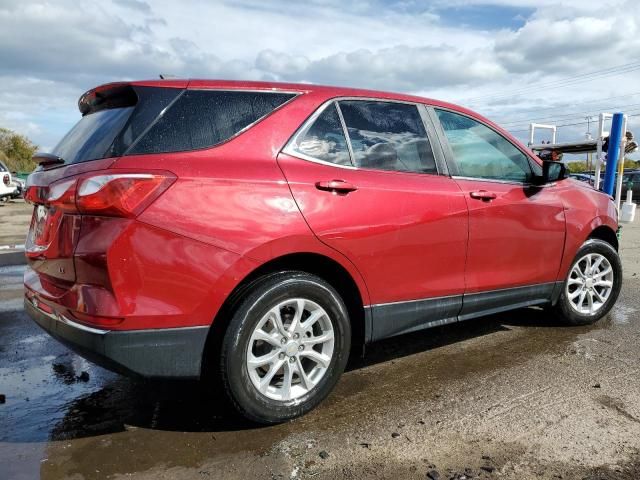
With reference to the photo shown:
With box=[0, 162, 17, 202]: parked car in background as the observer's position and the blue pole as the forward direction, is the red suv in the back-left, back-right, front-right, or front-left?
front-right

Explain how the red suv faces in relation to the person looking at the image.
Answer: facing away from the viewer and to the right of the viewer

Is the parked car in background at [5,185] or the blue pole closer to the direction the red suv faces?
the blue pole

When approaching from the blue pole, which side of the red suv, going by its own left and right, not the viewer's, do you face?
front

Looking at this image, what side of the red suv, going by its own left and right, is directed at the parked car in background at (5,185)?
left

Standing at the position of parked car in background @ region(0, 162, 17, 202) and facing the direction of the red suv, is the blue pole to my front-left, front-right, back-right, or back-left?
front-left
